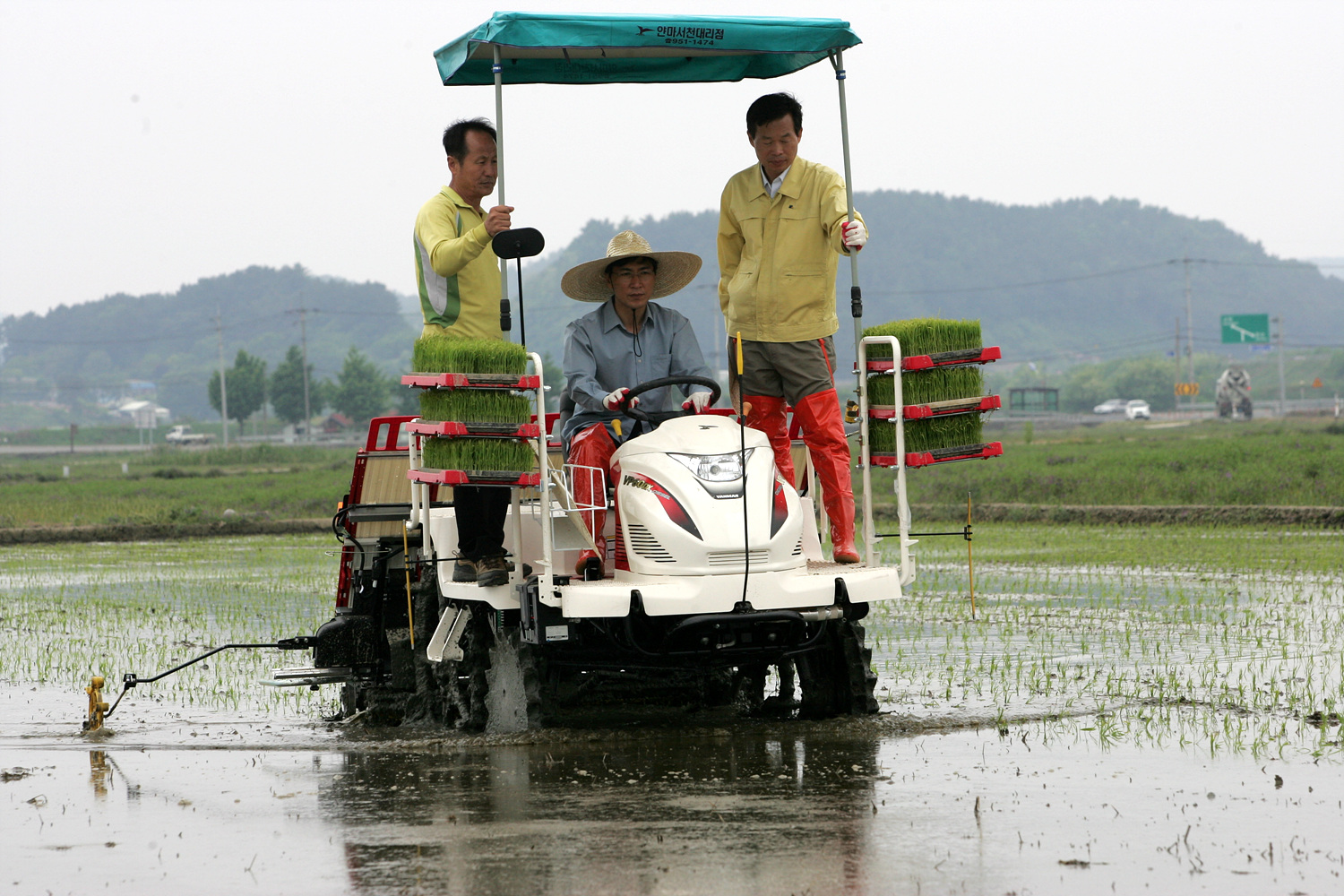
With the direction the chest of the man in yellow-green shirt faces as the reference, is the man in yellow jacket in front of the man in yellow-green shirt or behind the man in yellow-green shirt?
in front

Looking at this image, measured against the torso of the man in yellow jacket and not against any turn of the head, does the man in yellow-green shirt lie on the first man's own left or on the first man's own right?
on the first man's own right

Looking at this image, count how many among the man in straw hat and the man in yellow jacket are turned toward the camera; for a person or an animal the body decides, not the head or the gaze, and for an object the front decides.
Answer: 2

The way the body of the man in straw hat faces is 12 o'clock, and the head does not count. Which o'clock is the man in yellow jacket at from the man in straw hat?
The man in yellow jacket is roughly at 9 o'clock from the man in straw hat.

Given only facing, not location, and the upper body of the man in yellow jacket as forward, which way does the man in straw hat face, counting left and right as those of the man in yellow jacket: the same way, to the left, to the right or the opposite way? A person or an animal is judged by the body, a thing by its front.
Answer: the same way

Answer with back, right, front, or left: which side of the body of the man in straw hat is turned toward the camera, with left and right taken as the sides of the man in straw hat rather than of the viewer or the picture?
front

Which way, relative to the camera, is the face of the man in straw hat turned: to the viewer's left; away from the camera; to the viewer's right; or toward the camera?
toward the camera

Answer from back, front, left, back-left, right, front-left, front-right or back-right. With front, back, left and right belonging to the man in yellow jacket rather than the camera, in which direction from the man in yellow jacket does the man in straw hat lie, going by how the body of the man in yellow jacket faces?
right

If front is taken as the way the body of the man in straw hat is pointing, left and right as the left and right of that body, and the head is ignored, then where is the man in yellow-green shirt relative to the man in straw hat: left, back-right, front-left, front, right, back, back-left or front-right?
right

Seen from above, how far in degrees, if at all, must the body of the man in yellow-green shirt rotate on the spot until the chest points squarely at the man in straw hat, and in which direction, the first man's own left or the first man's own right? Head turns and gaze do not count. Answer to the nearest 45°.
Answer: approximately 45° to the first man's own left

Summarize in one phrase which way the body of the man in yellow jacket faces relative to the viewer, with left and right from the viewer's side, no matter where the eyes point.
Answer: facing the viewer
